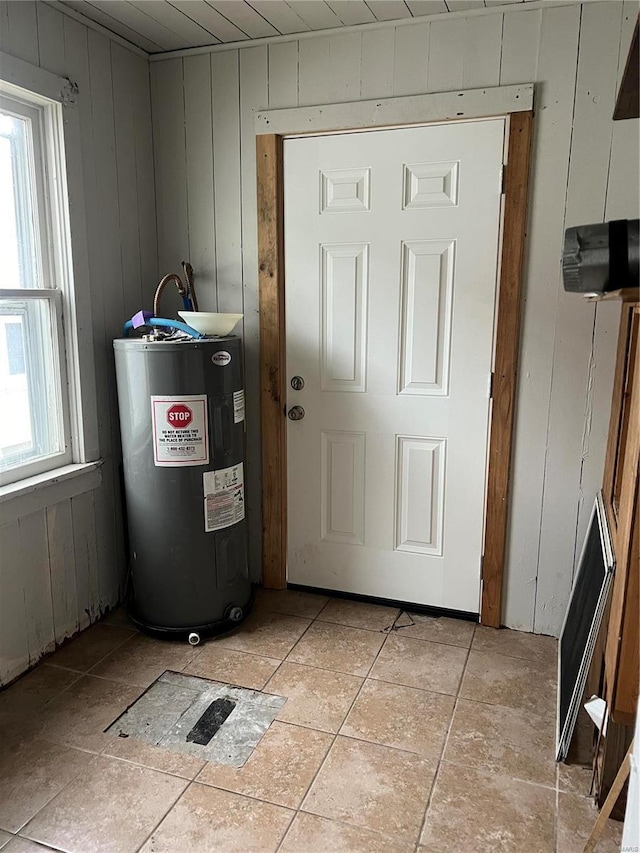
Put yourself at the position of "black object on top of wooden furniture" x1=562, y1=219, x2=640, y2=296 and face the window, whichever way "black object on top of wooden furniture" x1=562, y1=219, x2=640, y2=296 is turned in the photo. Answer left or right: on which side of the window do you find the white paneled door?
right

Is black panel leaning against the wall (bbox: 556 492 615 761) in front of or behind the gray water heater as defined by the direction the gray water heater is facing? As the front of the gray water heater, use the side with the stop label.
in front

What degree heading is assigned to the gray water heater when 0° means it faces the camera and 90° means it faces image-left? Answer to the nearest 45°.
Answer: approximately 315°

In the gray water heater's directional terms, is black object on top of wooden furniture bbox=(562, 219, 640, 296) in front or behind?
in front
